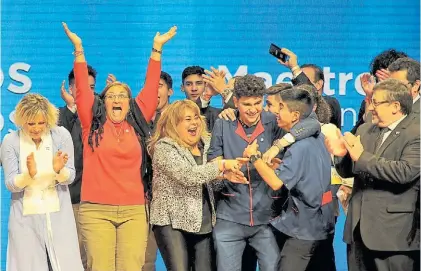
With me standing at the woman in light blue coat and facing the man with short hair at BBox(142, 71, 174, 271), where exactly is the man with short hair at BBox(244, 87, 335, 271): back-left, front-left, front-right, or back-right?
front-right

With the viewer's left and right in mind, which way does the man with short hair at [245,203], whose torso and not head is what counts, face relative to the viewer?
facing the viewer

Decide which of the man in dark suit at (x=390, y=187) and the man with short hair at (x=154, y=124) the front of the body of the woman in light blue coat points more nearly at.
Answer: the man in dark suit

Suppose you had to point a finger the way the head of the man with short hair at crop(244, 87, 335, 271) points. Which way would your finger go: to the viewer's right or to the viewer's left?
to the viewer's left

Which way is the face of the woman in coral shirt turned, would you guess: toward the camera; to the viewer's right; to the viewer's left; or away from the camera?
toward the camera

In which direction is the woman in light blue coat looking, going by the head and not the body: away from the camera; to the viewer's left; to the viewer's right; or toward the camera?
toward the camera

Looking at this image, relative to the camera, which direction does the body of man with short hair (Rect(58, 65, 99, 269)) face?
toward the camera

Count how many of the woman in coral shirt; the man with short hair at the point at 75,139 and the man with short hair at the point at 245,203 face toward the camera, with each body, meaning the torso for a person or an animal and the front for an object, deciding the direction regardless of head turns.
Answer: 3

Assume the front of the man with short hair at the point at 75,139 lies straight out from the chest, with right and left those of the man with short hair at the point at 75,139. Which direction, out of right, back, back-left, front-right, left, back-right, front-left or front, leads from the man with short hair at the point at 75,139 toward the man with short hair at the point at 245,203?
front-left

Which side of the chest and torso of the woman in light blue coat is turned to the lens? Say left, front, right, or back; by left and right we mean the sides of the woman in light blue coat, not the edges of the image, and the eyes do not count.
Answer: front
